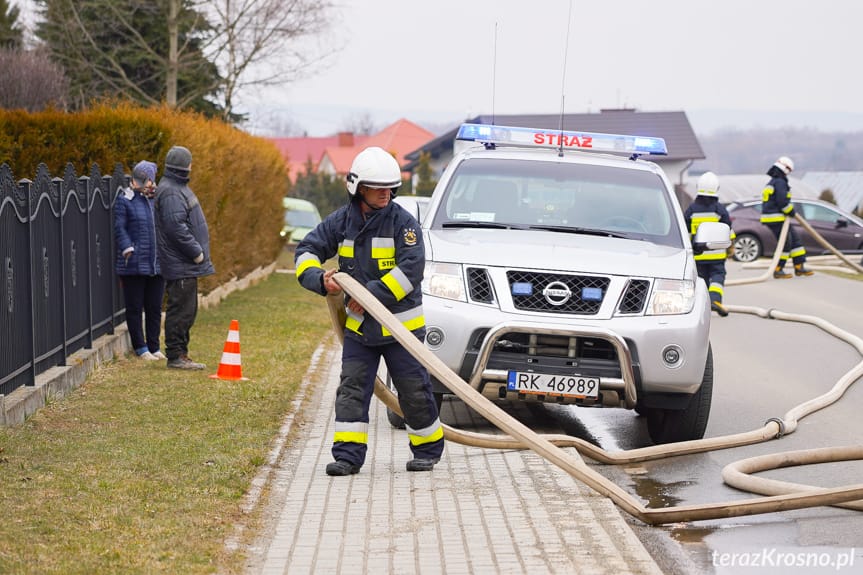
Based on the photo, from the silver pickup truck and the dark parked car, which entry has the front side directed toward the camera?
the silver pickup truck

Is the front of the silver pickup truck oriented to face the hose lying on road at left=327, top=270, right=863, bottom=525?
yes

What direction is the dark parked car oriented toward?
to the viewer's right

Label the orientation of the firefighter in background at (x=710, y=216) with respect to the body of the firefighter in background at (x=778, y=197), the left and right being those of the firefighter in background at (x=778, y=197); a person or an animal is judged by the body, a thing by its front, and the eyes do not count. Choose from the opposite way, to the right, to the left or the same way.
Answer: to the left

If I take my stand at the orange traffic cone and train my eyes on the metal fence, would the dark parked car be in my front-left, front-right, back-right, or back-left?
back-right

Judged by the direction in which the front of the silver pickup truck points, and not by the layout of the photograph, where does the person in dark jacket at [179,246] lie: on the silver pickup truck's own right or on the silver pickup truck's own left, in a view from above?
on the silver pickup truck's own right

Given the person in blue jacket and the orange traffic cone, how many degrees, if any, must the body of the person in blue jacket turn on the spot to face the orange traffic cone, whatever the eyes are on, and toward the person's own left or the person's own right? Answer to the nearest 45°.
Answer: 0° — they already face it

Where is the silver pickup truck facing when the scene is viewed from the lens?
facing the viewer
